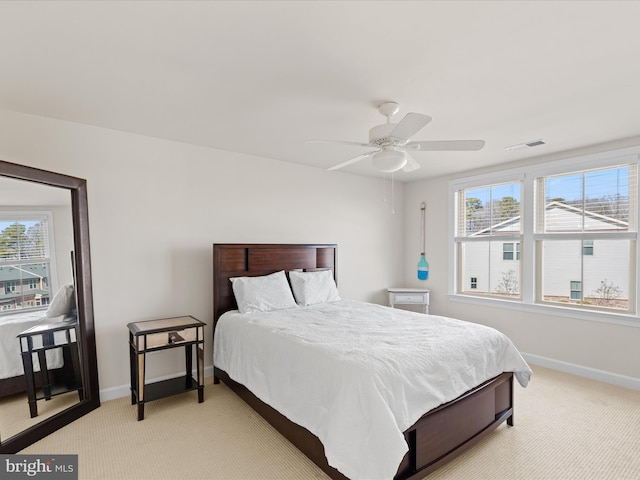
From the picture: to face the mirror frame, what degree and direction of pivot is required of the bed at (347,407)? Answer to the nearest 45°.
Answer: approximately 135° to its right

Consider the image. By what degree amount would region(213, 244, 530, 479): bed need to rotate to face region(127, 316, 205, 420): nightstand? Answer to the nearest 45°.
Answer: approximately 135° to its right

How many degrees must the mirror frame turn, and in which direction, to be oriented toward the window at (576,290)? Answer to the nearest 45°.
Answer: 0° — it already faces it

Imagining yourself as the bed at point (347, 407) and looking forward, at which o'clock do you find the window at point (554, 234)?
The window is roughly at 9 o'clock from the bed.

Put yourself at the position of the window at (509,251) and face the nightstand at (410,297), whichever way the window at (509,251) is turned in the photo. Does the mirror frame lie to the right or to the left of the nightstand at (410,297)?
left

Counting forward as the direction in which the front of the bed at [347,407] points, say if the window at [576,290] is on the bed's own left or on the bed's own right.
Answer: on the bed's own left

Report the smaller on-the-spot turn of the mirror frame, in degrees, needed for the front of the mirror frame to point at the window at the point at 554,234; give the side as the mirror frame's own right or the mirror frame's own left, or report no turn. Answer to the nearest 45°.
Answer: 0° — it already faces it

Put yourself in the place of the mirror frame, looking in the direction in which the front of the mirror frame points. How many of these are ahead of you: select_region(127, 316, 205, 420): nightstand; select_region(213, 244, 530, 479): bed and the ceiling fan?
3

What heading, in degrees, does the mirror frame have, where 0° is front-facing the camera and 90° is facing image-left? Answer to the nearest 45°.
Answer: approximately 315°

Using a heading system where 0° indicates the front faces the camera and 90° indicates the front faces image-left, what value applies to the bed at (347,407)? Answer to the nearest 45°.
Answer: approximately 315°

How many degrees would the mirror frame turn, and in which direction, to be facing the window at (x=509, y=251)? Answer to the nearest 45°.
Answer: approximately 45° to its left

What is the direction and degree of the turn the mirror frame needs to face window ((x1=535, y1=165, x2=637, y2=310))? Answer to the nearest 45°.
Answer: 0° — it already faces it

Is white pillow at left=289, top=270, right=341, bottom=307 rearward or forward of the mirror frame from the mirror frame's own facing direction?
forward

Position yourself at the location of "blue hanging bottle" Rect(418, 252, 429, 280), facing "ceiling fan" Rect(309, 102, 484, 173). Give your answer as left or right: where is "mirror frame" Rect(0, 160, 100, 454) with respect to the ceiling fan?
right
